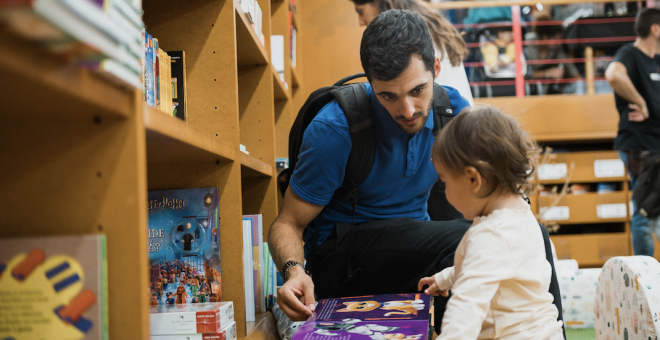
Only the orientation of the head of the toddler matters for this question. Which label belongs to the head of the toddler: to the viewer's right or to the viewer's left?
to the viewer's left

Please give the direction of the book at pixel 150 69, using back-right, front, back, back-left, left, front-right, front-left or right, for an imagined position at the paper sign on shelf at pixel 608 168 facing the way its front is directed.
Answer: front

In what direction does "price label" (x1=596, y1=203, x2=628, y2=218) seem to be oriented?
toward the camera

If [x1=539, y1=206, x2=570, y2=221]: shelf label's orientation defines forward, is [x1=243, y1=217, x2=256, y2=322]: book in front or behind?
in front

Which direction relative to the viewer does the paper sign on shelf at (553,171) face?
toward the camera
